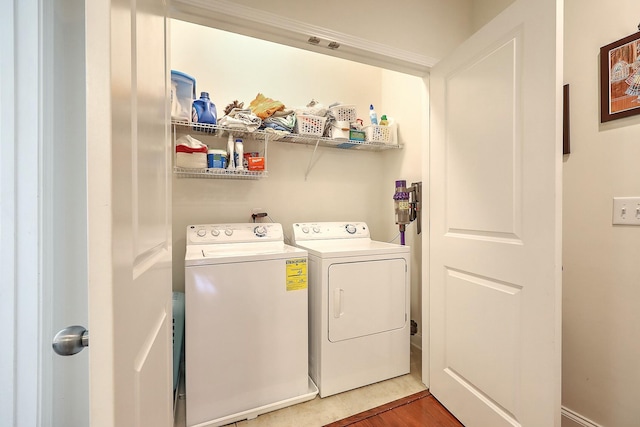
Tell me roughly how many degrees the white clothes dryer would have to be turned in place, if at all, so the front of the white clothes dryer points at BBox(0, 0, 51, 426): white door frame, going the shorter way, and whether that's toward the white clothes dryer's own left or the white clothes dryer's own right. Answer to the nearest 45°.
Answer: approximately 90° to the white clothes dryer's own right

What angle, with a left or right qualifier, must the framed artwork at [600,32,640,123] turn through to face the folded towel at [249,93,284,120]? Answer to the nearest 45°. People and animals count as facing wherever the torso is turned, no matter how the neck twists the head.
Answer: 0° — it already faces it

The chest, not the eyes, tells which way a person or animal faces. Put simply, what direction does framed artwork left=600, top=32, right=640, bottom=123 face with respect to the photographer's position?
facing the viewer and to the left of the viewer

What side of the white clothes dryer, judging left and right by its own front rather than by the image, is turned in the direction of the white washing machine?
right

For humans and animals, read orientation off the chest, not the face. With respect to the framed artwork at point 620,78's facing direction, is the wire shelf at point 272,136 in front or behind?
in front

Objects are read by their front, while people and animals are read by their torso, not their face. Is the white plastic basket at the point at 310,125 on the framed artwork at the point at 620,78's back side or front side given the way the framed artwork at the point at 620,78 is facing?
on the front side

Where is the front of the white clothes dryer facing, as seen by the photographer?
facing the viewer and to the right of the viewer

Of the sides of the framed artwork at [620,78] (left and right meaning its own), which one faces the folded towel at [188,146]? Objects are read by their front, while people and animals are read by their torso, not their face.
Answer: front

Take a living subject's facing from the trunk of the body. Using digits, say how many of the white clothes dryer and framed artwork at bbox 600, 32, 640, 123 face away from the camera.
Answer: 0

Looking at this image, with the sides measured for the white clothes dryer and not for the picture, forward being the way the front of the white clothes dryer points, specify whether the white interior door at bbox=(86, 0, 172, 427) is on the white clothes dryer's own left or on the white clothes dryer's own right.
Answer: on the white clothes dryer's own right

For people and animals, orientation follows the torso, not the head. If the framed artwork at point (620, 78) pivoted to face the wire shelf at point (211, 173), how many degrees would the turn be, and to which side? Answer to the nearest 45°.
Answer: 0° — it already faces it
